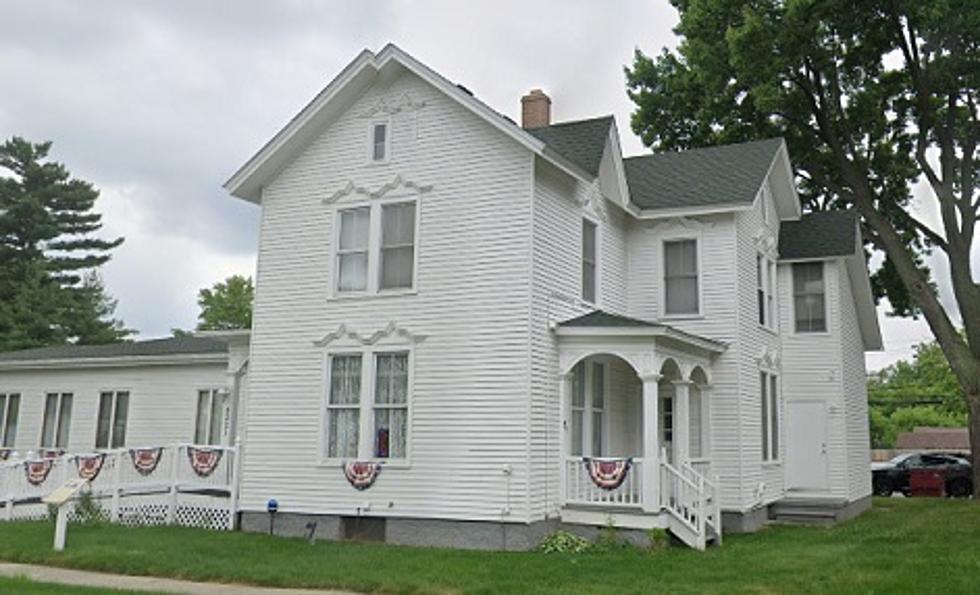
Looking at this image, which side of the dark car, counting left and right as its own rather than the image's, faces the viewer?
left

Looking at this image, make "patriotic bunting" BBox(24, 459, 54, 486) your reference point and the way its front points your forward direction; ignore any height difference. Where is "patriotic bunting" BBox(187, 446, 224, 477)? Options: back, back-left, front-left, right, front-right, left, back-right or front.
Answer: front-left

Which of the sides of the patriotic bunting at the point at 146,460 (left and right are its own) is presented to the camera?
front

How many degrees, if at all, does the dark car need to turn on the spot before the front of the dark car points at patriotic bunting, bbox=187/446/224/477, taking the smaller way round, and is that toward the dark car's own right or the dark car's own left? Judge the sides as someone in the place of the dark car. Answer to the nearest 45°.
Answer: approximately 45° to the dark car's own left

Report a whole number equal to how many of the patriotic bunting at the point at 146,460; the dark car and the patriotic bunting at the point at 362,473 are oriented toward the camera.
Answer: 2

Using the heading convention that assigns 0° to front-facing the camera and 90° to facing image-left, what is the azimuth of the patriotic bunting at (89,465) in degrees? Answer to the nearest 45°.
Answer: approximately 0°

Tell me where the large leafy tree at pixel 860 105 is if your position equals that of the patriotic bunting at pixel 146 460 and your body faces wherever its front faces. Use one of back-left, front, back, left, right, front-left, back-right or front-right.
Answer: left

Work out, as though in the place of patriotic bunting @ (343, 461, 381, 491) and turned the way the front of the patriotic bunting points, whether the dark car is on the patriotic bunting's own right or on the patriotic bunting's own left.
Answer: on the patriotic bunting's own left

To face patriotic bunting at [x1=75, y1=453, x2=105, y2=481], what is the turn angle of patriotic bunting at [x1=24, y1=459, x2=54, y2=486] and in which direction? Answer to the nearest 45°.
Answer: approximately 45° to its left

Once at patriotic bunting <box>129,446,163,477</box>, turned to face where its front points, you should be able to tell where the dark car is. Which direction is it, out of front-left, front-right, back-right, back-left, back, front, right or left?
left

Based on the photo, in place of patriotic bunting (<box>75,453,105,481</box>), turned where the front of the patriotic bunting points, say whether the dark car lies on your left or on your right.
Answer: on your left

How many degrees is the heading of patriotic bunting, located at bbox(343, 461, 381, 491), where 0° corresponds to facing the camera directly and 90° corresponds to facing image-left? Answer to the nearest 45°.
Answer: approximately 0°

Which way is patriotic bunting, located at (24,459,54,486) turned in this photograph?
toward the camera

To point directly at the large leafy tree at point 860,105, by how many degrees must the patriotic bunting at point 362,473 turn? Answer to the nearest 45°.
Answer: approximately 135° to its left
